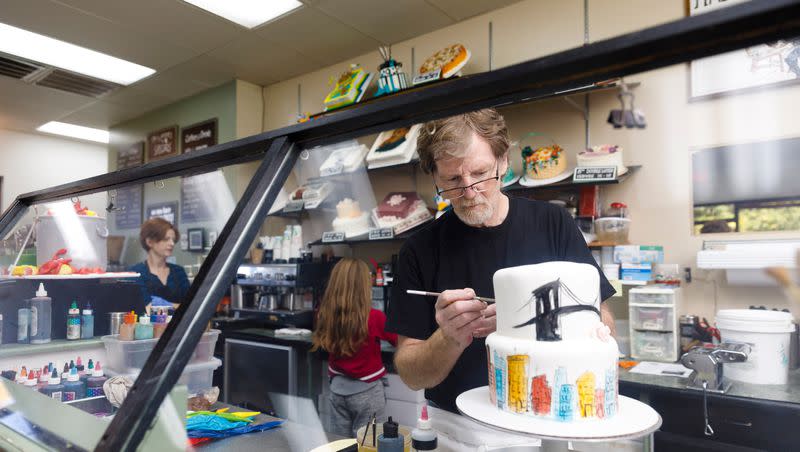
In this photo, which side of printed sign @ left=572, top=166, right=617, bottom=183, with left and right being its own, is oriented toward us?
front

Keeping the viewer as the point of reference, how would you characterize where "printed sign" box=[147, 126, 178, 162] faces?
facing the viewer and to the left of the viewer

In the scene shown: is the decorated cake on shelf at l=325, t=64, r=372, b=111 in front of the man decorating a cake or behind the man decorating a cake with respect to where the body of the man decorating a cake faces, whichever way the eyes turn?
behind

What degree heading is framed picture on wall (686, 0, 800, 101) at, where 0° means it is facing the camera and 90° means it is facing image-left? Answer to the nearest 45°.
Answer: approximately 45°

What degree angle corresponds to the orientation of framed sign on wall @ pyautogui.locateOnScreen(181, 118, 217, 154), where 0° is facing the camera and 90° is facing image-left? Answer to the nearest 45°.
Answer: approximately 45°

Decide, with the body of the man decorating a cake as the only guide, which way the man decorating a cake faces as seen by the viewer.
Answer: toward the camera

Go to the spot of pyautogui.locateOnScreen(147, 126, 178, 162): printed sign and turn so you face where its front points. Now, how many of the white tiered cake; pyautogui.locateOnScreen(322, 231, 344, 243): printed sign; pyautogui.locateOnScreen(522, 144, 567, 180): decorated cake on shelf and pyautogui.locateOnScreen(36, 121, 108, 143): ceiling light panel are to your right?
1

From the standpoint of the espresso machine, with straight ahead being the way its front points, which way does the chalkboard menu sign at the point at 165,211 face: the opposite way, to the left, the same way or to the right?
the same way

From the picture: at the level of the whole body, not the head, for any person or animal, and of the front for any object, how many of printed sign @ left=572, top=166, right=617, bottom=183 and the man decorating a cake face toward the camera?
2

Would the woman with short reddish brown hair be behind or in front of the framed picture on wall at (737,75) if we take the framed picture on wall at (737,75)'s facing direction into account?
in front

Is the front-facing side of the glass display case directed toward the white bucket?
no

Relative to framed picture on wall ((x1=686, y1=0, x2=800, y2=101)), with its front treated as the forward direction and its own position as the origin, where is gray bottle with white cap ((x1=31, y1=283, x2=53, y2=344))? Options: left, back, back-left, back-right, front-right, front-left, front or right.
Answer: front

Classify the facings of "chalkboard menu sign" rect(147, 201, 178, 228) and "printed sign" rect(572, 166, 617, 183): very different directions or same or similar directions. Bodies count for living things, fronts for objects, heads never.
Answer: same or similar directions
